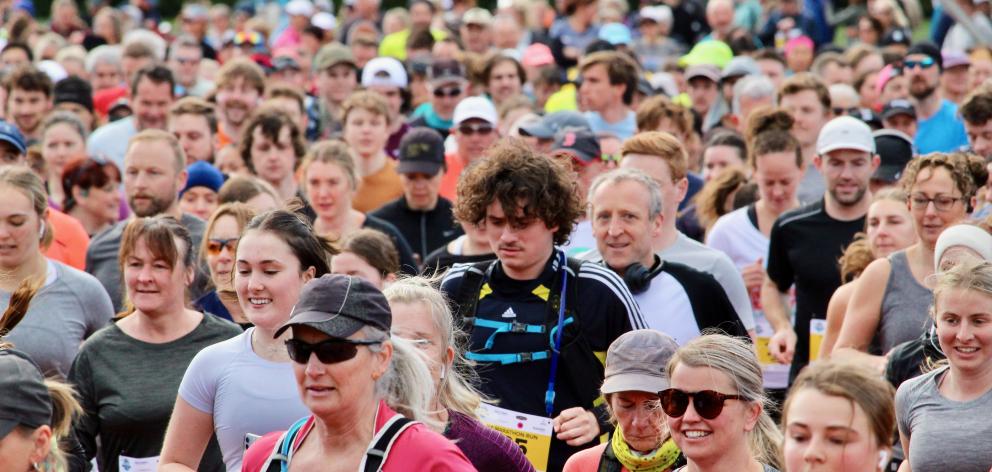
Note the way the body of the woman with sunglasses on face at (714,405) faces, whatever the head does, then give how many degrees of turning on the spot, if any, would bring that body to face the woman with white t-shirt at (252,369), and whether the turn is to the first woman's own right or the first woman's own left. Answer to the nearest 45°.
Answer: approximately 45° to the first woman's own right

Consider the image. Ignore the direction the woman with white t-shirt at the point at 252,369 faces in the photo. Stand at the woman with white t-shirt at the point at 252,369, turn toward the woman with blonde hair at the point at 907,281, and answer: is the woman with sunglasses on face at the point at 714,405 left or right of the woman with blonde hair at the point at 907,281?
right

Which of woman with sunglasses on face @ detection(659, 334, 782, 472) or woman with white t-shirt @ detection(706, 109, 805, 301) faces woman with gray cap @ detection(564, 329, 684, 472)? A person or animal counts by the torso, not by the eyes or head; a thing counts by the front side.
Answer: the woman with white t-shirt

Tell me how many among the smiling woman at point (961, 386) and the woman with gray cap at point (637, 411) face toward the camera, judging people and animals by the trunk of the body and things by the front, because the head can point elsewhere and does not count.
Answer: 2

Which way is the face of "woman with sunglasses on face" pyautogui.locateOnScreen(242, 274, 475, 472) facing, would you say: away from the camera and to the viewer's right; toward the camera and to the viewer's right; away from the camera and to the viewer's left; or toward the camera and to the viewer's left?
toward the camera and to the viewer's left

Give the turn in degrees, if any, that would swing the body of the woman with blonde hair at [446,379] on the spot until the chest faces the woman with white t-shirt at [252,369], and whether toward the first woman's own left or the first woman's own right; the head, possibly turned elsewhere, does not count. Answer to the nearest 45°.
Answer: approximately 45° to the first woman's own right

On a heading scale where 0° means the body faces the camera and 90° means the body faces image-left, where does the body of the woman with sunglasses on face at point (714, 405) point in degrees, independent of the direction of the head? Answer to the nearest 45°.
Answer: approximately 45°

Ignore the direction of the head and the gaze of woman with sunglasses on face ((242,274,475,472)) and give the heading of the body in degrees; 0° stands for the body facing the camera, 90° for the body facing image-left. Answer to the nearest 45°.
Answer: approximately 45°

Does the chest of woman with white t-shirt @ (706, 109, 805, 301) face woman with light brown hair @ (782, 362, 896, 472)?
yes

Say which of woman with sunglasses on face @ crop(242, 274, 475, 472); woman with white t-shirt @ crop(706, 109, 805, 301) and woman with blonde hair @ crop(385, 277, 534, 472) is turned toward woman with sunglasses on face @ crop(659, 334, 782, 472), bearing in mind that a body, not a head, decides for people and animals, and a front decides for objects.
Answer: the woman with white t-shirt

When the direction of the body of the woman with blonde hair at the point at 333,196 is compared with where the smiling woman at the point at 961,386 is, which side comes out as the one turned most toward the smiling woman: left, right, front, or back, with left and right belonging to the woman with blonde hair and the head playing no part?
front

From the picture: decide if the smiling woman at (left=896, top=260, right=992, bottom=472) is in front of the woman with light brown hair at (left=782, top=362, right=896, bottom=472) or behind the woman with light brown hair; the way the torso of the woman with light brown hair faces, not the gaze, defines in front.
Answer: behind
